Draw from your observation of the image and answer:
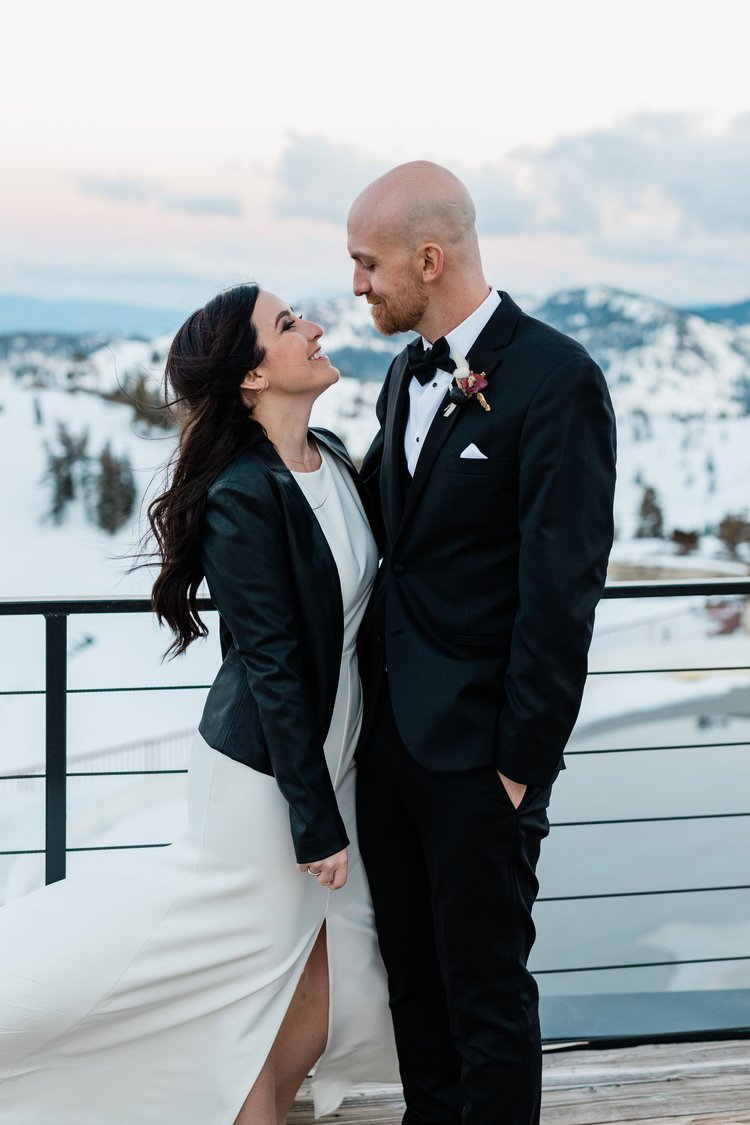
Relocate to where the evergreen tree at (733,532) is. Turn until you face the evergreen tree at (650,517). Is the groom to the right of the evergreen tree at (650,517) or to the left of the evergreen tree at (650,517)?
left

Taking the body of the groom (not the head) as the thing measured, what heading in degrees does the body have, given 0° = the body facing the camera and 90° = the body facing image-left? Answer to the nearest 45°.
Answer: approximately 45°

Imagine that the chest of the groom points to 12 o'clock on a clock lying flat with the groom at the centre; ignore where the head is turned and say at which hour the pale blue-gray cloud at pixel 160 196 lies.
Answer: The pale blue-gray cloud is roughly at 4 o'clock from the groom.

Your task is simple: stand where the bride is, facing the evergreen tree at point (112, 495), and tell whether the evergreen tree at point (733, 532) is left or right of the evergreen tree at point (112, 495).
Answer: right

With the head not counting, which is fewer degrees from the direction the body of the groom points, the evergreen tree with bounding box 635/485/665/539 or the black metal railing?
the black metal railing

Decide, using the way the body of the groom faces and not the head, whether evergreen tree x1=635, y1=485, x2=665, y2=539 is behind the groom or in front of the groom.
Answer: behind

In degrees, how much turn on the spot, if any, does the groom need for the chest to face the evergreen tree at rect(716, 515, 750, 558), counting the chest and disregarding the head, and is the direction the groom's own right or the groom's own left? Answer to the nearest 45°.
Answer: approximately 135° to the groom's own right

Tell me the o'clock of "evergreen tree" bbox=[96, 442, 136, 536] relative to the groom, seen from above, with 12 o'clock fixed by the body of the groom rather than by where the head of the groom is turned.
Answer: The evergreen tree is roughly at 4 o'clock from the groom.
